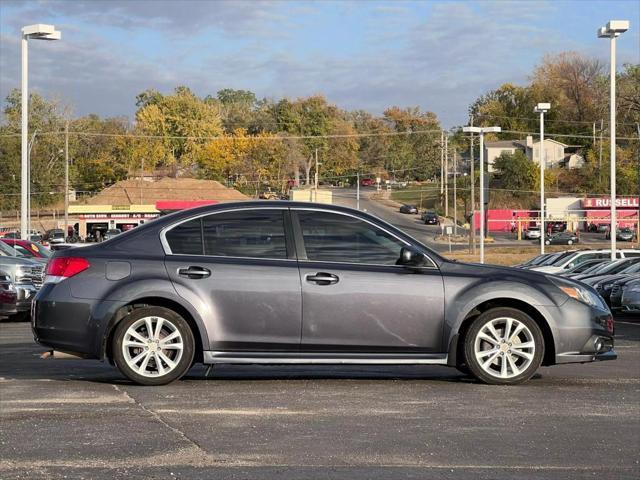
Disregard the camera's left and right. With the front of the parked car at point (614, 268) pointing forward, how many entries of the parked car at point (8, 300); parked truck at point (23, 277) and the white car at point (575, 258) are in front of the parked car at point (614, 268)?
2

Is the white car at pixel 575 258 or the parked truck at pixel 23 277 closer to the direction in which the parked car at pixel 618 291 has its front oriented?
the parked truck

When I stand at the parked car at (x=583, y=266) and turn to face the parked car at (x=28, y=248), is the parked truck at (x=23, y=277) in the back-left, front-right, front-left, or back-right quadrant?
front-left

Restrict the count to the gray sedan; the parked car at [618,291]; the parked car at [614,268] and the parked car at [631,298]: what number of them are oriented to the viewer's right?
1

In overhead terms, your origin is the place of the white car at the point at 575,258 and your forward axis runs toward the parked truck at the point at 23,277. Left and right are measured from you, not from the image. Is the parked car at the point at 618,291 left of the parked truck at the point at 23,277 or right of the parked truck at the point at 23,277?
left

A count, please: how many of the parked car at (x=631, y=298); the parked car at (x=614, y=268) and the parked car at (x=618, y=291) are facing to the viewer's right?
0

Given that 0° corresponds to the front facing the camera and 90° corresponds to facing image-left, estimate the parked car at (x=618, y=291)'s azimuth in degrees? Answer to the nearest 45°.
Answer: approximately 45°

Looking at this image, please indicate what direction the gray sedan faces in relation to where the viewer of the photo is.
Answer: facing to the right of the viewer

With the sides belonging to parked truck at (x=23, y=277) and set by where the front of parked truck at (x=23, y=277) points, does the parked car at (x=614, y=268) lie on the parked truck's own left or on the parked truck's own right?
on the parked truck's own left

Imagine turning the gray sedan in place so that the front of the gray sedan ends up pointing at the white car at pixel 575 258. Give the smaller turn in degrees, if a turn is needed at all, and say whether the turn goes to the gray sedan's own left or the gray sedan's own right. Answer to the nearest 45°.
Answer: approximately 90° to the gray sedan's own left

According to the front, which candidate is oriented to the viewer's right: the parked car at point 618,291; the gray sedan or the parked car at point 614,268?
the gray sedan

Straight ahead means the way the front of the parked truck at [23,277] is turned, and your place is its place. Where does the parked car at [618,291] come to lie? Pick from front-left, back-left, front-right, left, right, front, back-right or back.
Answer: front-left

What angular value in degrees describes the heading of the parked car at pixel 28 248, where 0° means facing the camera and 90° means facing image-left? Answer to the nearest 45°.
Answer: approximately 315°
